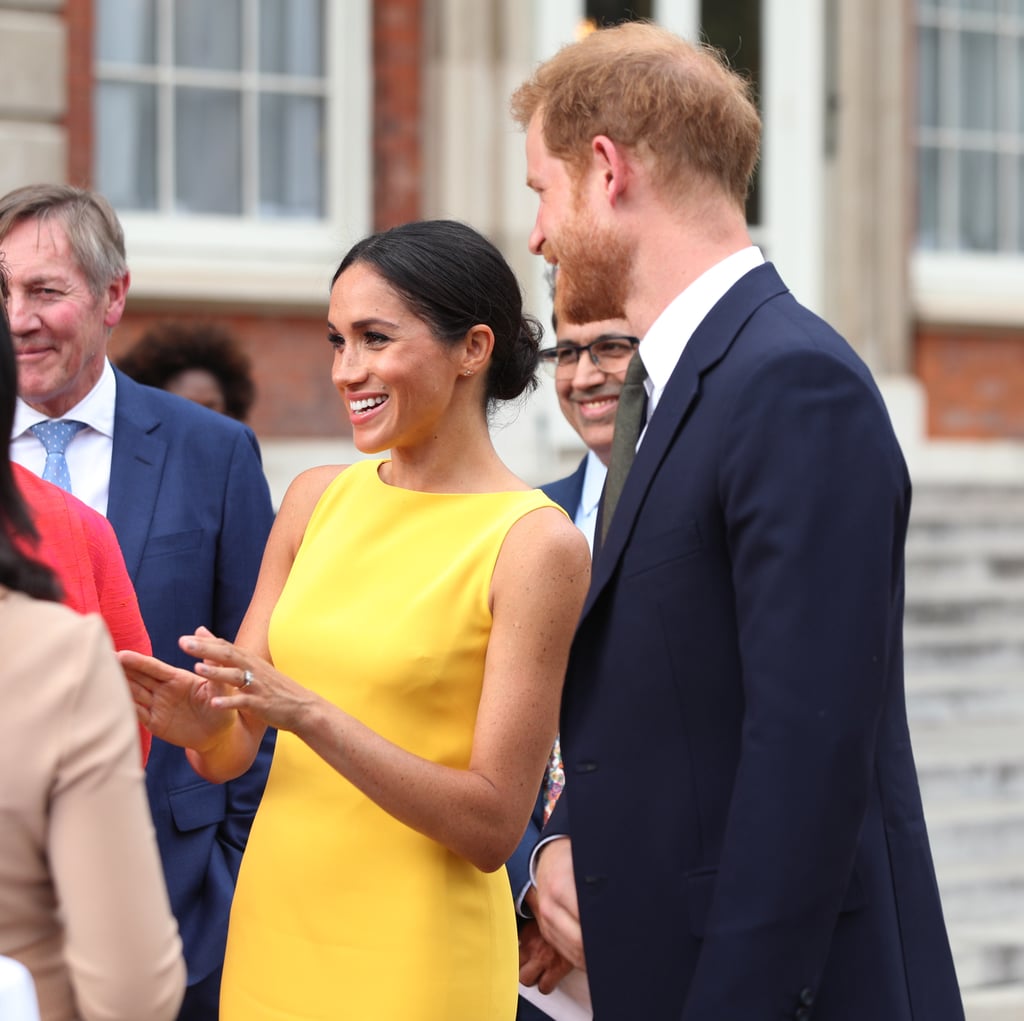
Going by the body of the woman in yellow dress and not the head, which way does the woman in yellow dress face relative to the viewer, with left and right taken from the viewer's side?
facing the viewer and to the left of the viewer

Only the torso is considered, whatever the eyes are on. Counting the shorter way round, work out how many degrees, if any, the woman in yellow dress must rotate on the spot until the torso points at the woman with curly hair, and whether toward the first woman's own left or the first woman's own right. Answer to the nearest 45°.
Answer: approximately 135° to the first woman's own right

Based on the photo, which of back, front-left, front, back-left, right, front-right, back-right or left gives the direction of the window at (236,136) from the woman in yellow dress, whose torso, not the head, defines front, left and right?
back-right
